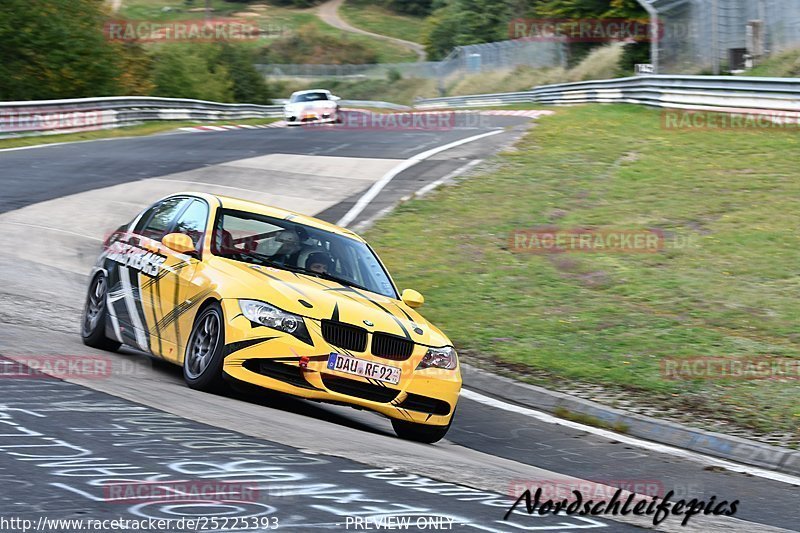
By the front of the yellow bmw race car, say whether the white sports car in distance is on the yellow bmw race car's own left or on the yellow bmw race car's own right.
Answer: on the yellow bmw race car's own left

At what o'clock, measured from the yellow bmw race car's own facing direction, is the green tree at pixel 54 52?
The green tree is roughly at 7 o'clock from the yellow bmw race car.

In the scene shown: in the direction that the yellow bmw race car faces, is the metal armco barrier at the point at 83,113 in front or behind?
behind

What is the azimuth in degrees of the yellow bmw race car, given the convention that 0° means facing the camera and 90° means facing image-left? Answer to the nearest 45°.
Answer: approximately 315°

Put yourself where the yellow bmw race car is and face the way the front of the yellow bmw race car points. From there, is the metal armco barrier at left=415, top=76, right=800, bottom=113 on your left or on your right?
on your left
